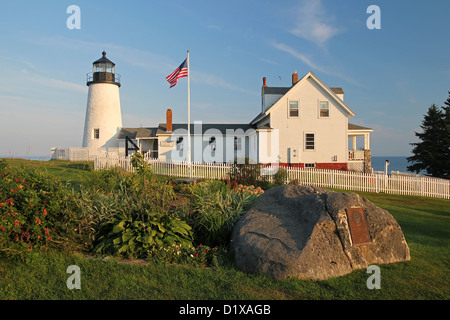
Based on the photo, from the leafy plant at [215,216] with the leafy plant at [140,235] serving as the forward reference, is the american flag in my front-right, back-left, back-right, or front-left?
back-right

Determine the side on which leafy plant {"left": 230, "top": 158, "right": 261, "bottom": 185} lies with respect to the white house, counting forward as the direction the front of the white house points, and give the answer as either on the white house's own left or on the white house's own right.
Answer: on the white house's own right

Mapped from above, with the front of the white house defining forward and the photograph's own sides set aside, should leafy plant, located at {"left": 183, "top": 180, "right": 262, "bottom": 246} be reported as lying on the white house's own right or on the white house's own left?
on the white house's own right

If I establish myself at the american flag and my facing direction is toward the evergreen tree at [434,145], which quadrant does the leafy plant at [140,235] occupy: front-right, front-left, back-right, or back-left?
back-right

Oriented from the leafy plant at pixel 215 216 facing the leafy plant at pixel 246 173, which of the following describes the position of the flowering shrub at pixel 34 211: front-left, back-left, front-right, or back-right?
back-left

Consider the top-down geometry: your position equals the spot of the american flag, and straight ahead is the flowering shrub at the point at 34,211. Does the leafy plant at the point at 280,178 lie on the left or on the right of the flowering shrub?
left

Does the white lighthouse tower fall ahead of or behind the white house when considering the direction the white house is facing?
behind
